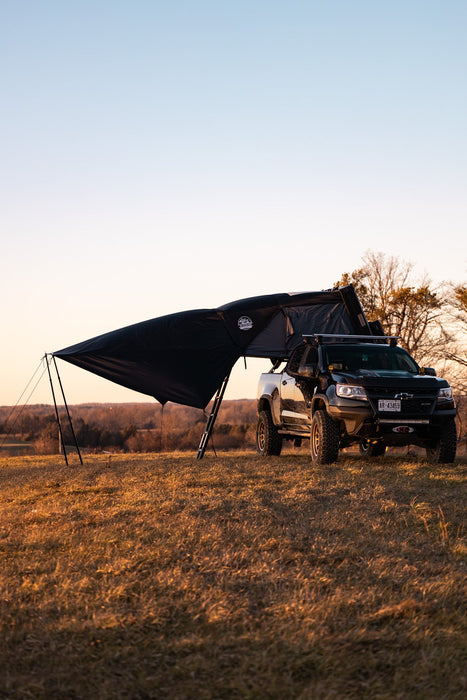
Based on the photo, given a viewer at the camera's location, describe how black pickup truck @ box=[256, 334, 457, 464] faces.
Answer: facing the viewer and to the right of the viewer
